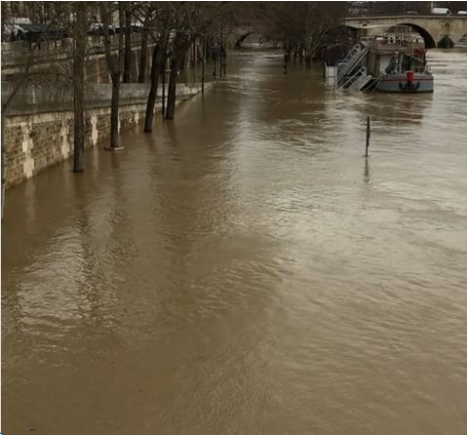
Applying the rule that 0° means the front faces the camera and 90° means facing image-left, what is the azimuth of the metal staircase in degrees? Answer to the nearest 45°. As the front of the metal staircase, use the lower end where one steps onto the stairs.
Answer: approximately 90°

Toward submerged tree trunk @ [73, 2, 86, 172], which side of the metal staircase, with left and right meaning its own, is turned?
left

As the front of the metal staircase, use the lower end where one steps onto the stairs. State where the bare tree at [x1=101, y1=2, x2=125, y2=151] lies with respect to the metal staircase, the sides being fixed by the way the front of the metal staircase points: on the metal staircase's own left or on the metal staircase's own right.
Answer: on the metal staircase's own left

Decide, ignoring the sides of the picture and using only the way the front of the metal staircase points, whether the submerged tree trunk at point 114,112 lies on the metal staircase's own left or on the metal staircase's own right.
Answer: on the metal staircase's own left
